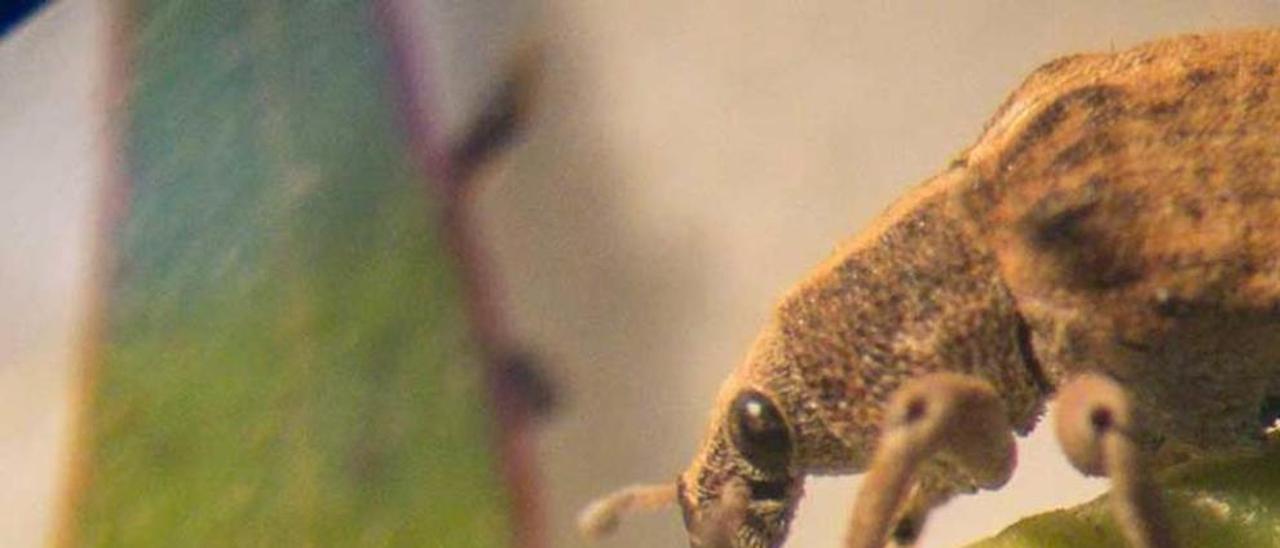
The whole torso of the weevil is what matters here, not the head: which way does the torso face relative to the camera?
to the viewer's left

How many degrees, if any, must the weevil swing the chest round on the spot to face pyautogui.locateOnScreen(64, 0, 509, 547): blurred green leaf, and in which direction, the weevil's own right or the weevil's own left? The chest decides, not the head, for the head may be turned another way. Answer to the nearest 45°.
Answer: approximately 45° to the weevil's own right
